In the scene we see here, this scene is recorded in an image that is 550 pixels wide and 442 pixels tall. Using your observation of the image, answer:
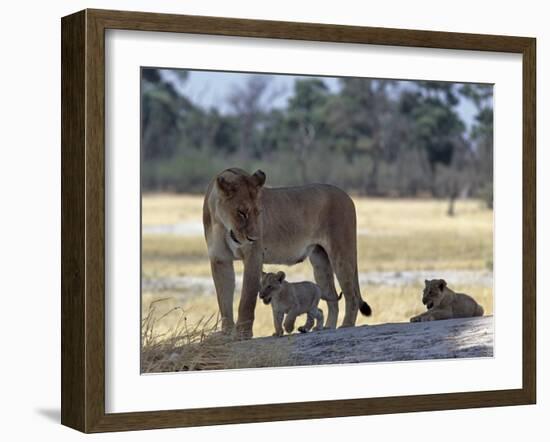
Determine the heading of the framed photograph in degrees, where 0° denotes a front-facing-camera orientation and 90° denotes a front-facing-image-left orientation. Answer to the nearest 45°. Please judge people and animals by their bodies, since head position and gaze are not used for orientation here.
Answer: approximately 315°
